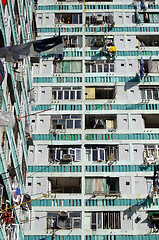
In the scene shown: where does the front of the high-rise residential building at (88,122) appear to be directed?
toward the camera

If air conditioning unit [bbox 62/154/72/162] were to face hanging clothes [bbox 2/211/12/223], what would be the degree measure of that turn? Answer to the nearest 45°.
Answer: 0° — it already faces it

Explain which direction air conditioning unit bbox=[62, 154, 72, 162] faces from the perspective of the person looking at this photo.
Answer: facing the viewer

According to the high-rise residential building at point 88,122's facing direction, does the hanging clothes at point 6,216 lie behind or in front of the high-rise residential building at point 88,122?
in front
